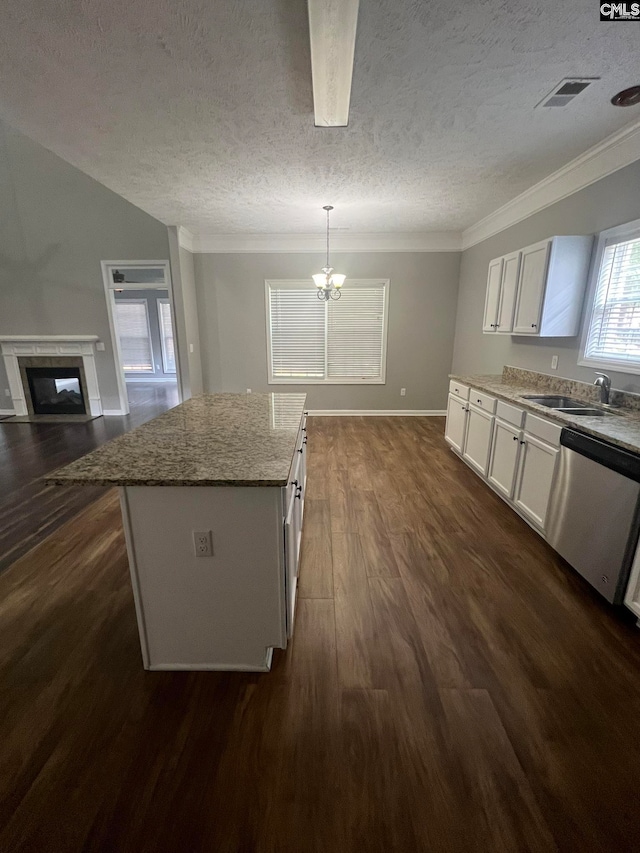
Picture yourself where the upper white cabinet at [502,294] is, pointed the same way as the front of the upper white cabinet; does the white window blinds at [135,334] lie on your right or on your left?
on your right

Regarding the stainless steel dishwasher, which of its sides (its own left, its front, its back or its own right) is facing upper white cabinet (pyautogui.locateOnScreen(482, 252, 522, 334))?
right

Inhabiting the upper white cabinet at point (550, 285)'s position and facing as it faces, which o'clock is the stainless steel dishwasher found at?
The stainless steel dishwasher is roughly at 10 o'clock from the upper white cabinet.

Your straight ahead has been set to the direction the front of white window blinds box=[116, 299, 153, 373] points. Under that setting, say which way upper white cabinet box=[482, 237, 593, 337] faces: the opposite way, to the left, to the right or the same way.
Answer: to the right

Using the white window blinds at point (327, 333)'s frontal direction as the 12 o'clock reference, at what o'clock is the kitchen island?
The kitchen island is roughly at 12 o'clock from the white window blinds.

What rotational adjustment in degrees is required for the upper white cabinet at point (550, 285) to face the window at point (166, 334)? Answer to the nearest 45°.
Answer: approximately 45° to its right

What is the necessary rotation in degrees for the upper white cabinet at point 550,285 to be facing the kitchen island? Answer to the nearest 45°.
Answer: approximately 45° to its left

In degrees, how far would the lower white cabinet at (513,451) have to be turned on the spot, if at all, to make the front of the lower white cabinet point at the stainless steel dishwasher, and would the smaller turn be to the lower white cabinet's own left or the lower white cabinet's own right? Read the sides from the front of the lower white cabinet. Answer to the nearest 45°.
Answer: approximately 90° to the lower white cabinet's own left

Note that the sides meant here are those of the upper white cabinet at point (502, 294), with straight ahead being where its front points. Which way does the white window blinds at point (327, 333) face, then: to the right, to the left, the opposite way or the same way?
to the left

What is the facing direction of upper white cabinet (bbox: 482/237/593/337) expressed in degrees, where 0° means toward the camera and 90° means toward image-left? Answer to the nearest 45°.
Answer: approximately 45°

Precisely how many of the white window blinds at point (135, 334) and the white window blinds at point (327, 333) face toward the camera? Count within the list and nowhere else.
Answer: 2
